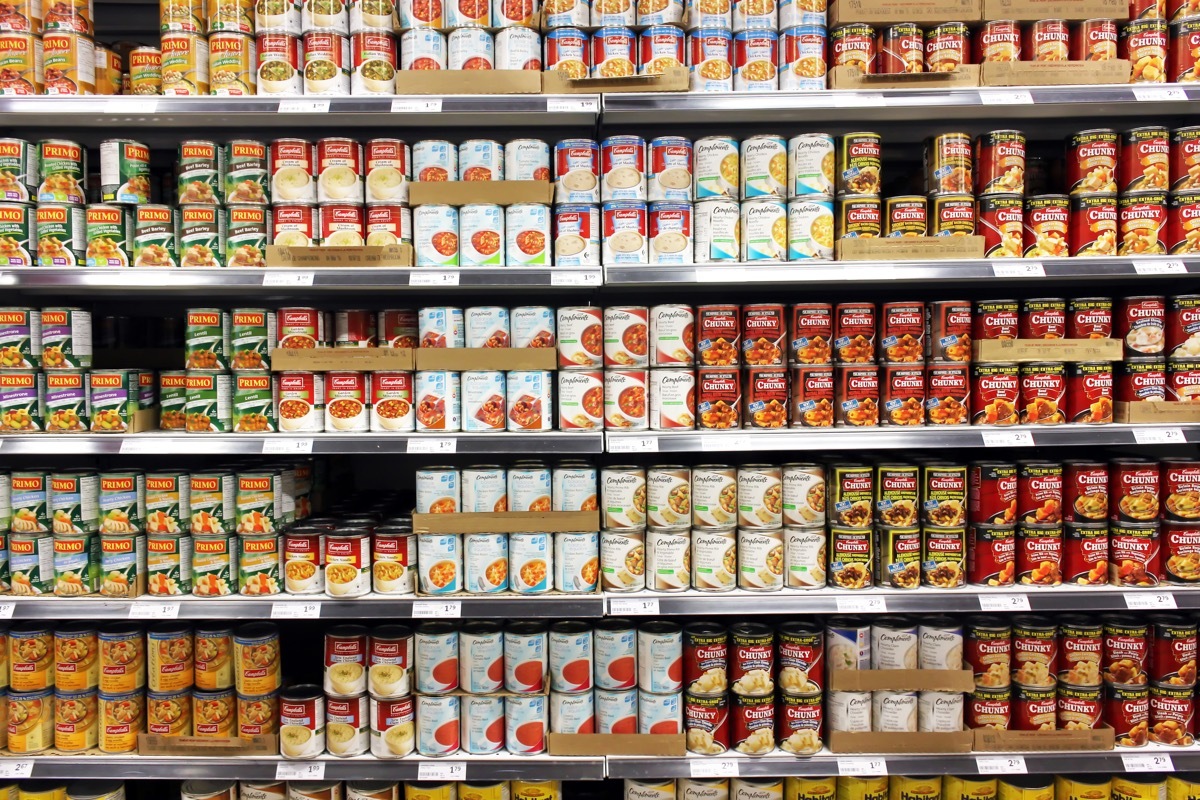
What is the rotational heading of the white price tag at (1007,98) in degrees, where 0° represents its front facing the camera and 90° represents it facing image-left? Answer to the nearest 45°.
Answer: approximately 0°

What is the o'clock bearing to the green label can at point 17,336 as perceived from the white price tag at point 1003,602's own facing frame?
The green label can is roughly at 2 o'clock from the white price tag.

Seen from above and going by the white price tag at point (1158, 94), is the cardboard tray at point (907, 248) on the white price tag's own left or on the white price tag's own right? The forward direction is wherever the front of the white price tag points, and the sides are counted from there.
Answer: on the white price tag's own right

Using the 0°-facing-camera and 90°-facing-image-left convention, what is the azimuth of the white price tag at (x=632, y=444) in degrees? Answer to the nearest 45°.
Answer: approximately 0°

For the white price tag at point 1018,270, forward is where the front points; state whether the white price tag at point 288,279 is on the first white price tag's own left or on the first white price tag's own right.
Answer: on the first white price tag's own right

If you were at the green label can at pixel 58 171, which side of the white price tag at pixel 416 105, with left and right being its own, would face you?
right
